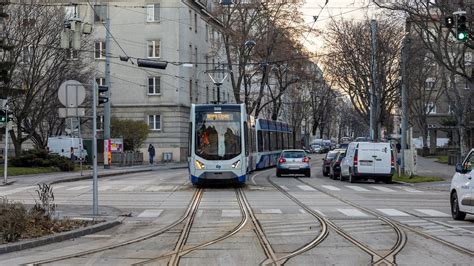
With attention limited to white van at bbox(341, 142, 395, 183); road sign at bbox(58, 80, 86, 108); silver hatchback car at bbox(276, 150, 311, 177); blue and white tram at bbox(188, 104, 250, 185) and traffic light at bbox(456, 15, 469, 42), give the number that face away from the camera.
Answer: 3

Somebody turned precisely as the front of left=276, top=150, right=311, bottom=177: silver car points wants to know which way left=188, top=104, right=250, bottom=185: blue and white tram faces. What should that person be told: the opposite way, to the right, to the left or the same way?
the opposite way

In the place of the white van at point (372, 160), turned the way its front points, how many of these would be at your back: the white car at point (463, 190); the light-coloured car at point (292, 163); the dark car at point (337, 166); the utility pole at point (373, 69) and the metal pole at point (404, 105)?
1

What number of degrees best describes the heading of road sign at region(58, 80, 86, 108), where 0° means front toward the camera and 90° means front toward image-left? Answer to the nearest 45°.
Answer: approximately 180°

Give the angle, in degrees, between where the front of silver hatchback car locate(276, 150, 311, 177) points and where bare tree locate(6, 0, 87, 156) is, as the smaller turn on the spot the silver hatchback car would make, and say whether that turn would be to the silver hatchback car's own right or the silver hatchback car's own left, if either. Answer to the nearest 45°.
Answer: approximately 90° to the silver hatchback car's own left

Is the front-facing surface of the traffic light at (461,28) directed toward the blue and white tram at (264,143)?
no

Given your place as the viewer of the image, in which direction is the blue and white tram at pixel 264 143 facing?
facing the viewer and to the left of the viewer

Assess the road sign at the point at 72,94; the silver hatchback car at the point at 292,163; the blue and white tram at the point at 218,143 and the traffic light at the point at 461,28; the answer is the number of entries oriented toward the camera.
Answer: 2

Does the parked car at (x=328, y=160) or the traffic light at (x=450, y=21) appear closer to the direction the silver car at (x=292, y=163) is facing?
the parked car

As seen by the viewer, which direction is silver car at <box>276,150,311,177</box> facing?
away from the camera

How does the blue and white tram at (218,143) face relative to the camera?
toward the camera

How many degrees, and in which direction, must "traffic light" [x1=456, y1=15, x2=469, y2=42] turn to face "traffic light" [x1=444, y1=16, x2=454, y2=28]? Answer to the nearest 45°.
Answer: approximately 135° to its right

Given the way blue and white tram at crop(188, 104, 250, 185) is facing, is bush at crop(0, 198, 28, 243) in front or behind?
in front

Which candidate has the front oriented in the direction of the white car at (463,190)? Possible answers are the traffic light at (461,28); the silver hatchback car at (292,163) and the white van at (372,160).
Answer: the traffic light

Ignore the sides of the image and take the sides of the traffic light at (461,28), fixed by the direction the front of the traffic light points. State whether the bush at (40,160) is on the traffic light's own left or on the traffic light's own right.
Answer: on the traffic light's own right

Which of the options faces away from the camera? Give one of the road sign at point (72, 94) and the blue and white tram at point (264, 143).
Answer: the road sign
